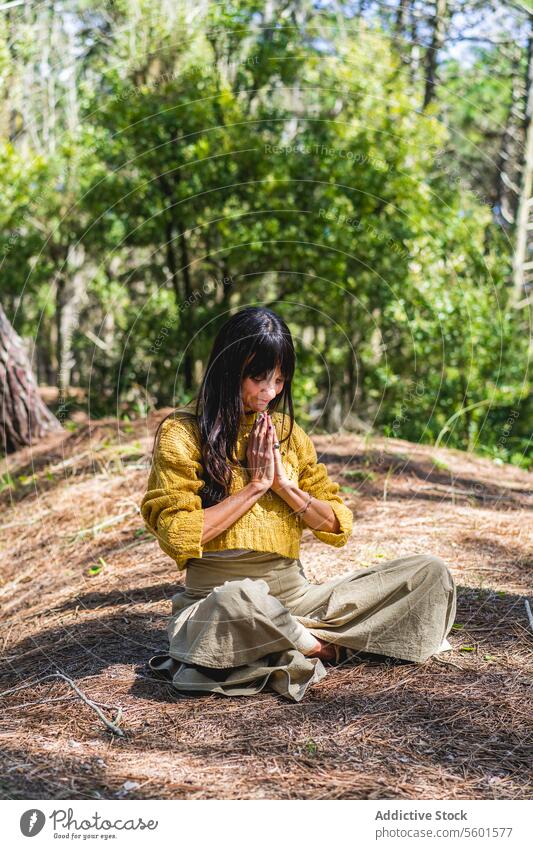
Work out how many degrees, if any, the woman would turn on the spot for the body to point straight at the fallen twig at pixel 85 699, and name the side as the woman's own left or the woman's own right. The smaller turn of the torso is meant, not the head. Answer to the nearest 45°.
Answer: approximately 135° to the woman's own right

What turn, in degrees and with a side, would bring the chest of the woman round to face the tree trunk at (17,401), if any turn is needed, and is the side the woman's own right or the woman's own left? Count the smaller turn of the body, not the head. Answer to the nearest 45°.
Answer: approximately 180°

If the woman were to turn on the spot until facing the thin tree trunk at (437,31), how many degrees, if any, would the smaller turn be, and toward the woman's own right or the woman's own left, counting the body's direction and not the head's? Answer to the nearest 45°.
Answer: approximately 135° to the woman's own left

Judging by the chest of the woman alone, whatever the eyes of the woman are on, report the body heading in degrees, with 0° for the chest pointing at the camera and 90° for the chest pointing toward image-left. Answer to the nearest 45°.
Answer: approximately 315°

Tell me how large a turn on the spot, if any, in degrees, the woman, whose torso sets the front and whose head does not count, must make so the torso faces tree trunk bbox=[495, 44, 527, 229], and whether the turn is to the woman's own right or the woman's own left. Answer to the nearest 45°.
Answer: approximately 135° to the woman's own left

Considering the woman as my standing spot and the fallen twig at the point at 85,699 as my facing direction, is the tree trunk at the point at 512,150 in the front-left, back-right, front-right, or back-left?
back-right
